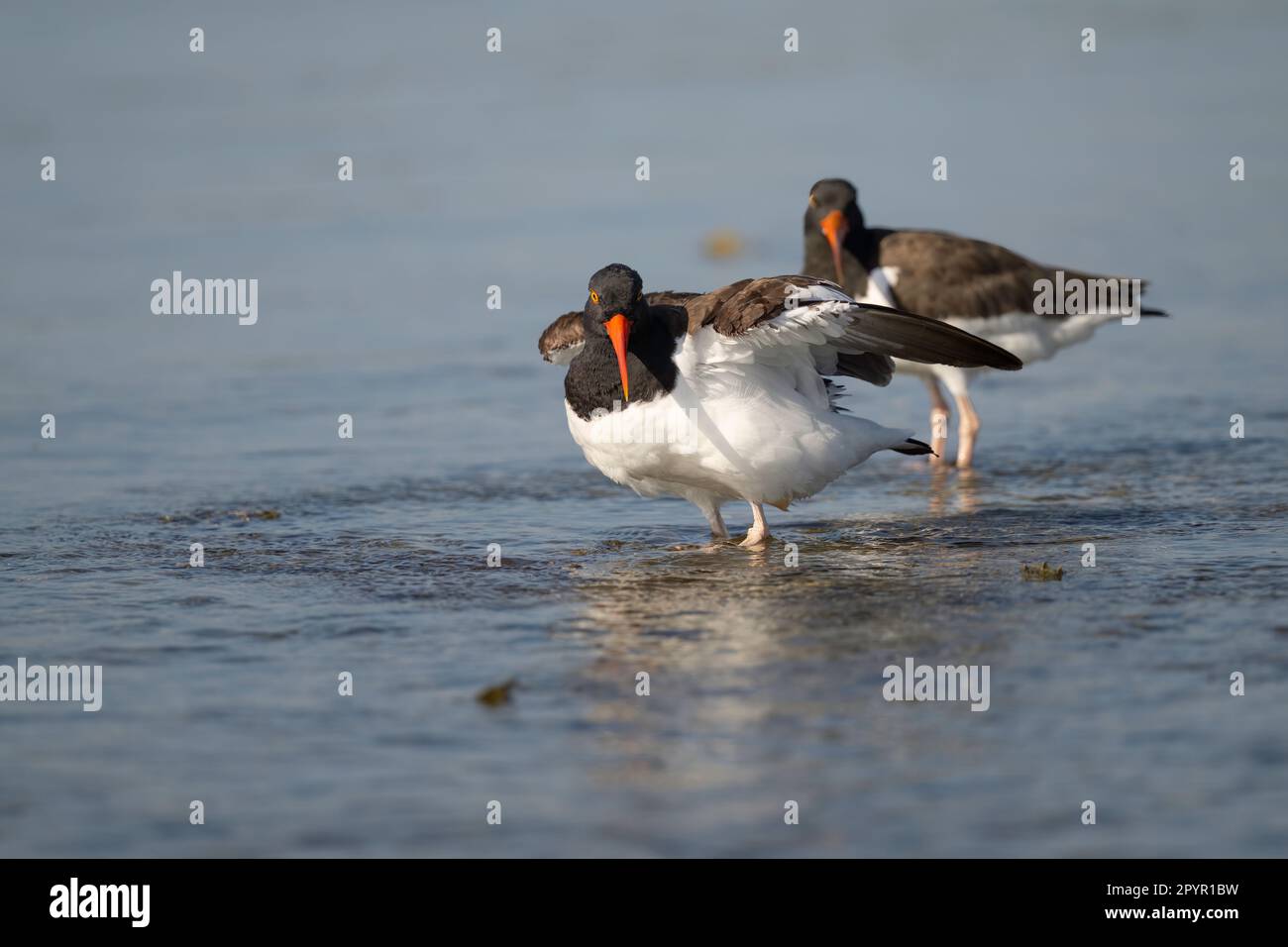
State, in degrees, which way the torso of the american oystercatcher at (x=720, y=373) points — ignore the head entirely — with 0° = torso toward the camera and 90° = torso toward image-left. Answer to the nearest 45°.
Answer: approximately 45°

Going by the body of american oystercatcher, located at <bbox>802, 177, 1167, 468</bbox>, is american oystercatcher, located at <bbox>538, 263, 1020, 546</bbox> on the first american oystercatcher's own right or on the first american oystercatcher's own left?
on the first american oystercatcher's own left

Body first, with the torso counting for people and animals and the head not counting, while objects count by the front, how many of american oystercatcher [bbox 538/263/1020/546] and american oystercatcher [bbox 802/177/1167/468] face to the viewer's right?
0

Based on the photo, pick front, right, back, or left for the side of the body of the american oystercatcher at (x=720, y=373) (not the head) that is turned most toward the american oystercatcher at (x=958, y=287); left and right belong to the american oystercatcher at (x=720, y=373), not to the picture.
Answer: back

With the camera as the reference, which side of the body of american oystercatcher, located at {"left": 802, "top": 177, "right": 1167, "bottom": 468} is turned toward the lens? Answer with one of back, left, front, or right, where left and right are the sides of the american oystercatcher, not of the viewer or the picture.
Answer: left
